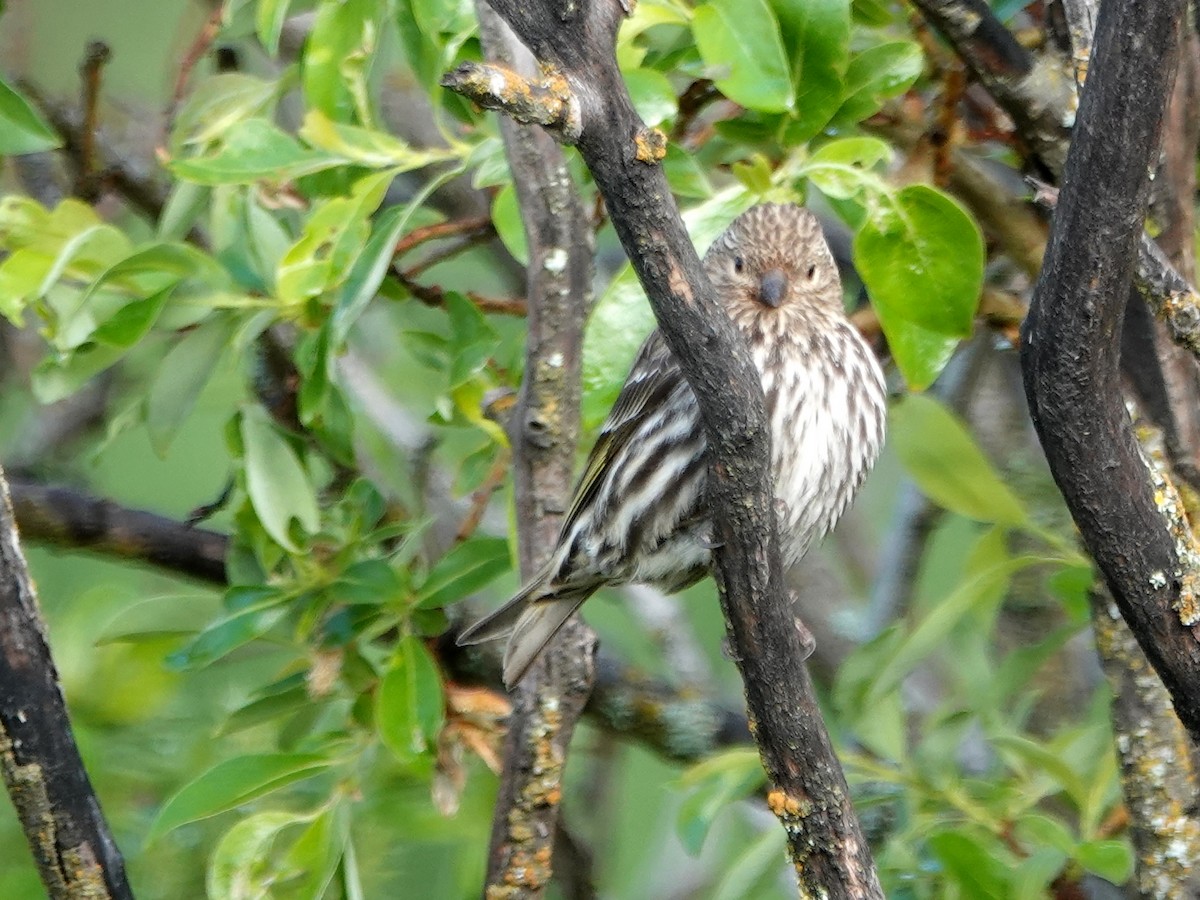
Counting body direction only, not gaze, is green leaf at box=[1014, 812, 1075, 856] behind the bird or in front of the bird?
in front

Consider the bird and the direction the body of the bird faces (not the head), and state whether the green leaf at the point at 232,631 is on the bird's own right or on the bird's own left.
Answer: on the bird's own right

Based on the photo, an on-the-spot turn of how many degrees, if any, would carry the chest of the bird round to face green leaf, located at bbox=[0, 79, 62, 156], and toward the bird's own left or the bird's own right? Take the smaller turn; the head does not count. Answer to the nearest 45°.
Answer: approximately 90° to the bird's own right

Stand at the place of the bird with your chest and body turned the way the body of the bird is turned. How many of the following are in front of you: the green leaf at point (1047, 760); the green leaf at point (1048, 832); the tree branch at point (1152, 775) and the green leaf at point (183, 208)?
3

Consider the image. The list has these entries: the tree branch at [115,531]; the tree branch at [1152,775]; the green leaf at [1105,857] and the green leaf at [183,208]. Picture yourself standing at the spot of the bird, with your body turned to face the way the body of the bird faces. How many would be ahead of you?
2

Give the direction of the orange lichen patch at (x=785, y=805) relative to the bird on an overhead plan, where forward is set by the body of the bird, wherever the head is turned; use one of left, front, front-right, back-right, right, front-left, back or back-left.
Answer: front-right

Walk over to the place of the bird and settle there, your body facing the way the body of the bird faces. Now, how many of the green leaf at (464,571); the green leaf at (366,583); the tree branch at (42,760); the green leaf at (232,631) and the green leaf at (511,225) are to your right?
5

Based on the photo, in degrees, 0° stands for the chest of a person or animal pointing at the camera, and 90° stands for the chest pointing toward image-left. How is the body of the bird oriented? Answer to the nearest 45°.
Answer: approximately 315°

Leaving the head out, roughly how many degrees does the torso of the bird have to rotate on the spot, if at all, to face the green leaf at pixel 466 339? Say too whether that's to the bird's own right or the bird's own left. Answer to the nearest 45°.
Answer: approximately 90° to the bird's own right
